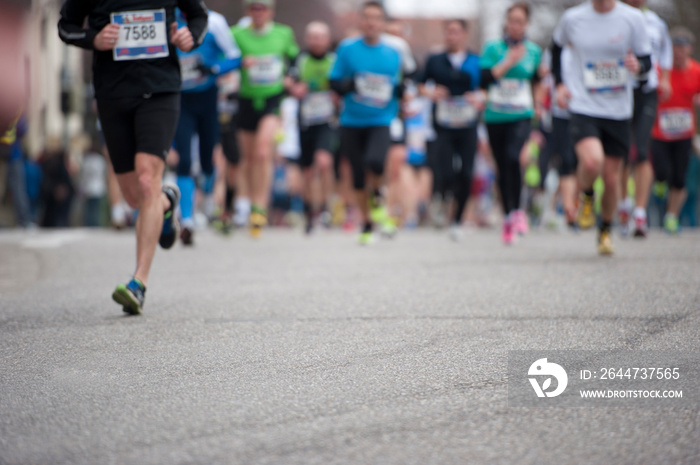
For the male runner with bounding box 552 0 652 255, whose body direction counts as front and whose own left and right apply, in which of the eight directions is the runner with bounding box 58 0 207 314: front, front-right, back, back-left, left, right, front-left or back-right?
front-right

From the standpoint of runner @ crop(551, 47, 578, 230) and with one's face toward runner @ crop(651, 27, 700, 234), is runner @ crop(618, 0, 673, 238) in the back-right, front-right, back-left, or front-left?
front-right

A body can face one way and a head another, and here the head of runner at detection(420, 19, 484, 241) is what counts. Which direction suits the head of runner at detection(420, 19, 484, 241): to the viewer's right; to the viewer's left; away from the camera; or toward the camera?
toward the camera

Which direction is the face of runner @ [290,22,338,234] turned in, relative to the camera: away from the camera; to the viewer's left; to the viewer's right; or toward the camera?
toward the camera

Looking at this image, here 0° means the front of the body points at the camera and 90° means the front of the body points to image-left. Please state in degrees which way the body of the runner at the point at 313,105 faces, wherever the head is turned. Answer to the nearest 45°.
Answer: approximately 0°

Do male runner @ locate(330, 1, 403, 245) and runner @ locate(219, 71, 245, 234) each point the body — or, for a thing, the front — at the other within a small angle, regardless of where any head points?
no

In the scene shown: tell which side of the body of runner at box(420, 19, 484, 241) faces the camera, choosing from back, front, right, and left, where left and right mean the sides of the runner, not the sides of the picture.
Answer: front

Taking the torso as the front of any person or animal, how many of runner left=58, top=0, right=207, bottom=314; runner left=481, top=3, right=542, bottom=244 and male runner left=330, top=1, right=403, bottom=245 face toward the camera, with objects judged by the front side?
3

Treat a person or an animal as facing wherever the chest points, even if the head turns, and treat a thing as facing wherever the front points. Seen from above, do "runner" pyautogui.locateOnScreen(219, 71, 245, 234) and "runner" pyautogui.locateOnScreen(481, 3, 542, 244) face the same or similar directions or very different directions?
same or similar directions

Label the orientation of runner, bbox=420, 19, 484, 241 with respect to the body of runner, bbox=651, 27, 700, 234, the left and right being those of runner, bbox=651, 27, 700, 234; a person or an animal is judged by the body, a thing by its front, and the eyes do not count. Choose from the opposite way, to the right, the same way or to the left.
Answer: the same way

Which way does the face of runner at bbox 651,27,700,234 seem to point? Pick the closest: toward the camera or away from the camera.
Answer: toward the camera

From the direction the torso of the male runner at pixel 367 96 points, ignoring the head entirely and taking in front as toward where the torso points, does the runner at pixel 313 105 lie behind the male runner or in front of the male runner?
behind

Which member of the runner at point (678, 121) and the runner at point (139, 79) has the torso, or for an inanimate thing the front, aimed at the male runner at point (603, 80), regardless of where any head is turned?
the runner at point (678, 121)

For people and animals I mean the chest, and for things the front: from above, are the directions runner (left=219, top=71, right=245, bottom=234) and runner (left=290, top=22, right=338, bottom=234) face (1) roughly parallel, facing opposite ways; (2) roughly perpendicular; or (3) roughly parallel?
roughly parallel

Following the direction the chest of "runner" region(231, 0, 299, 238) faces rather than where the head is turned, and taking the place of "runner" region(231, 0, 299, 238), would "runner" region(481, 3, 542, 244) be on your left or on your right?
on your left

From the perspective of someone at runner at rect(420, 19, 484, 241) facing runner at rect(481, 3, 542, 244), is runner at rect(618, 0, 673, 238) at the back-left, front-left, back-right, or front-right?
front-left

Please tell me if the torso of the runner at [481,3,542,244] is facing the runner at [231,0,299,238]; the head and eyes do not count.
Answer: no

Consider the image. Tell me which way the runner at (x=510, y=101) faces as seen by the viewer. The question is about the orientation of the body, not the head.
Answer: toward the camera
